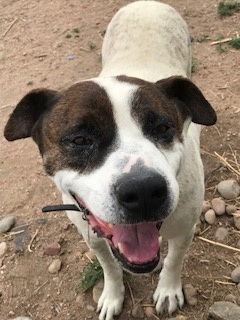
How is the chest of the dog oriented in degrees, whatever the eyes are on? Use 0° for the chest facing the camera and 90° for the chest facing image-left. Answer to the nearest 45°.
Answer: approximately 0°

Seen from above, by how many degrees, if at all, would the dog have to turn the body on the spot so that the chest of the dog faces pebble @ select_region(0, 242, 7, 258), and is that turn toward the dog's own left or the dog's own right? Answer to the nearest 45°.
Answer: approximately 135° to the dog's own right
